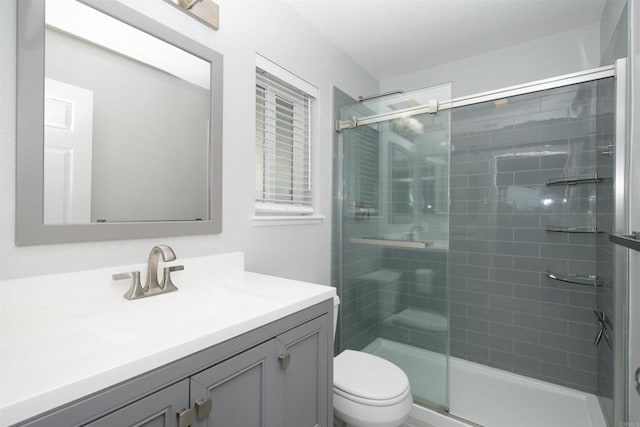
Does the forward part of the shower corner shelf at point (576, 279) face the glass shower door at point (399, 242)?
yes

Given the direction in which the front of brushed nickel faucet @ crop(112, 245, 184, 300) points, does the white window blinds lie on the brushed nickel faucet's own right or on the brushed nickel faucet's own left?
on the brushed nickel faucet's own left

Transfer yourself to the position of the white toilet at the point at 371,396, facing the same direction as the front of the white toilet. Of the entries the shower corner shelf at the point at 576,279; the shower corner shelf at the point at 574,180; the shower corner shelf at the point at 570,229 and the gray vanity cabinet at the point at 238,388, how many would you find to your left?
3

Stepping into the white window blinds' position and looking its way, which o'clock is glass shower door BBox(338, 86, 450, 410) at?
The glass shower door is roughly at 10 o'clock from the white window blinds.

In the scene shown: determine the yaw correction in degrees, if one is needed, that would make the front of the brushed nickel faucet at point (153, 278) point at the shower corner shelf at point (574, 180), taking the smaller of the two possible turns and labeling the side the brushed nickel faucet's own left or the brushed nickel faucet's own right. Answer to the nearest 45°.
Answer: approximately 45° to the brushed nickel faucet's own left

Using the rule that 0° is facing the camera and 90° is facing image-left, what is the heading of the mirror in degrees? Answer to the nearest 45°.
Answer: approximately 315°

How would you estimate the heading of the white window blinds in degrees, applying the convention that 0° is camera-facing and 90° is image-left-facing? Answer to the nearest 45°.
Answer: approximately 315°

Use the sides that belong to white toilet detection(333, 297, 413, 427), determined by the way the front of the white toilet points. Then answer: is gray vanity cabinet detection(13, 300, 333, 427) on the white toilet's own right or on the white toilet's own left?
on the white toilet's own right

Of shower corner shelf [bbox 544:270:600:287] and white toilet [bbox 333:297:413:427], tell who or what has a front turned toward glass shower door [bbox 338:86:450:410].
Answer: the shower corner shelf

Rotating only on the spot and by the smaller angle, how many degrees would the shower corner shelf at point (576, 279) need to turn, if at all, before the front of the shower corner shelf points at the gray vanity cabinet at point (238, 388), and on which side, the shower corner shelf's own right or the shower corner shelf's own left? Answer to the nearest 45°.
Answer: approximately 45° to the shower corner shelf's own left

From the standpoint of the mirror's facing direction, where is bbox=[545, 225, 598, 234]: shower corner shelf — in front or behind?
in front

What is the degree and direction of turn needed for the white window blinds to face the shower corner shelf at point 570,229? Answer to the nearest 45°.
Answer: approximately 45° to its left

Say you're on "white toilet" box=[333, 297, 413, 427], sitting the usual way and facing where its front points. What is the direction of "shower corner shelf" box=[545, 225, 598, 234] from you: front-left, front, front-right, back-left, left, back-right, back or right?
left

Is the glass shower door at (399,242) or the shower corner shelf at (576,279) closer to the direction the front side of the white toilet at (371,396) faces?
the shower corner shelf

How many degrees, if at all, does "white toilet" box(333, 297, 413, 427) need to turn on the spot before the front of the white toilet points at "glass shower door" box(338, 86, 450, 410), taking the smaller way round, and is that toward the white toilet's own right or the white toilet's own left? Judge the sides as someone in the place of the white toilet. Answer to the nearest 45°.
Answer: approximately 135° to the white toilet's own left
